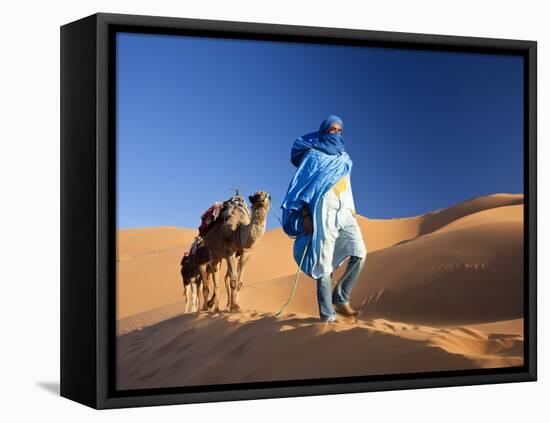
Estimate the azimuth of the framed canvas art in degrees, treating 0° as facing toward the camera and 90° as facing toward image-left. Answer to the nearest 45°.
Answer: approximately 315°
